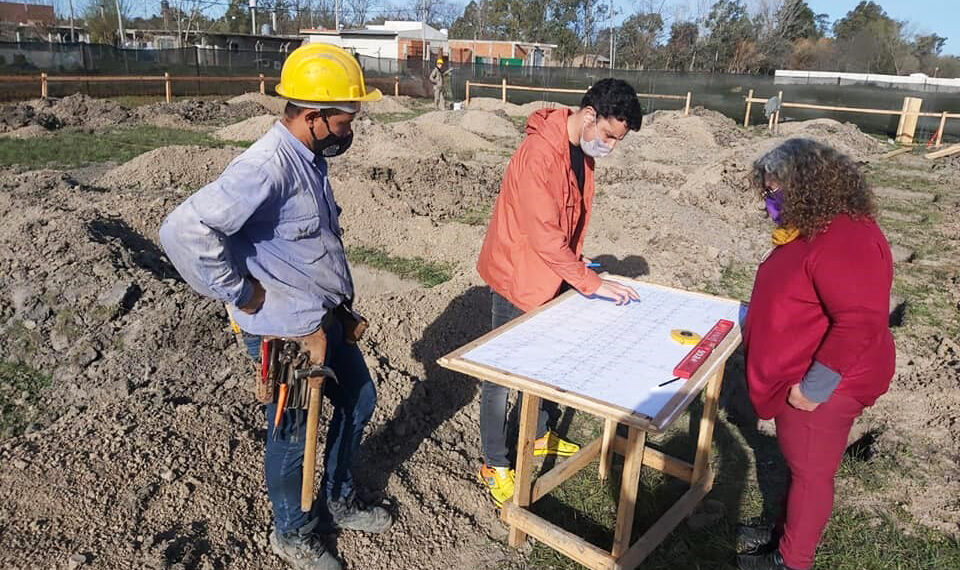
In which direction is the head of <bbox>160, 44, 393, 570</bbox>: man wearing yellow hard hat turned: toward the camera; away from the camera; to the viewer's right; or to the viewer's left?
to the viewer's right

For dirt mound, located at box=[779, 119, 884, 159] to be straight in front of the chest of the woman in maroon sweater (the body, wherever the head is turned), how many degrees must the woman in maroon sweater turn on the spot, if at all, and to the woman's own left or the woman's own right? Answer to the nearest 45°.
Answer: approximately 90° to the woman's own right

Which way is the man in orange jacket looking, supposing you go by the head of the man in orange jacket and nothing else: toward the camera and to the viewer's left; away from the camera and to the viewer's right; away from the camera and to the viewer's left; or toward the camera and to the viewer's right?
toward the camera and to the viewer's right

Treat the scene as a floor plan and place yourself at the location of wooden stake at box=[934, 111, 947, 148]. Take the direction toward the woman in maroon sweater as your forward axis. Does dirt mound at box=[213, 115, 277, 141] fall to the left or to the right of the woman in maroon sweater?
right

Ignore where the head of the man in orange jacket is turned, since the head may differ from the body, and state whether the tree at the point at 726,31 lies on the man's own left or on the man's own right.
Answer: on the man's own left

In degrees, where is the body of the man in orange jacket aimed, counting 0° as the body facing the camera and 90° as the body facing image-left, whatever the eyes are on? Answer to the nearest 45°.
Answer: approximately 315°

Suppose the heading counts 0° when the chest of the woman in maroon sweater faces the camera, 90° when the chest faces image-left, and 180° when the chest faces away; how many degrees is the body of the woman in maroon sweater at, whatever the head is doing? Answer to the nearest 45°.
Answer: approximately 90°

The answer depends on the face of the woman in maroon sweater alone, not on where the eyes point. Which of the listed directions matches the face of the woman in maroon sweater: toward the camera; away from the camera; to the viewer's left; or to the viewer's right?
to the viewer's left

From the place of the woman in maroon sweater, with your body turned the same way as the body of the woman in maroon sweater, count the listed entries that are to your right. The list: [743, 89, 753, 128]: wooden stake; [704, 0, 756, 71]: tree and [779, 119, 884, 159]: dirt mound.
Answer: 3

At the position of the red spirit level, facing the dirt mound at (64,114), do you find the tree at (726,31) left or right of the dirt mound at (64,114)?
right

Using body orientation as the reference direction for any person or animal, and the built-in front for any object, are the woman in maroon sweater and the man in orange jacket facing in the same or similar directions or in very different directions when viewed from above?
very different directions

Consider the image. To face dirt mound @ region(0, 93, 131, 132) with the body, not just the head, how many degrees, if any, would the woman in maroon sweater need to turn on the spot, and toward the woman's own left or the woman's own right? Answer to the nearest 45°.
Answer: approximately 45° to the woman's own right

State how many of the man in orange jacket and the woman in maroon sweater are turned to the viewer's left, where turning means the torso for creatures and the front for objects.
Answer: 1

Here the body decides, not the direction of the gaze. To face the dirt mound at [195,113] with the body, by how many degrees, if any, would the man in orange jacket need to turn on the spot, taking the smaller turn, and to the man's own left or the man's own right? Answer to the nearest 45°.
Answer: approximately 180°

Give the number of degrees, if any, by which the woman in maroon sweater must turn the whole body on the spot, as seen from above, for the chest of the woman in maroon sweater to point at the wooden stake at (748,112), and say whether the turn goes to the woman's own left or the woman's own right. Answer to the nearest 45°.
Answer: approximately 90° to the woman's own right
